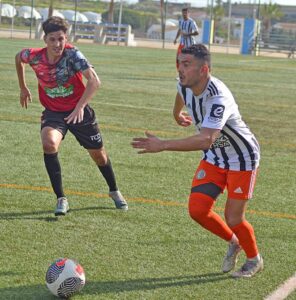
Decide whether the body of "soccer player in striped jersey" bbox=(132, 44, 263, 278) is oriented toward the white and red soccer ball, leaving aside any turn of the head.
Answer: yes

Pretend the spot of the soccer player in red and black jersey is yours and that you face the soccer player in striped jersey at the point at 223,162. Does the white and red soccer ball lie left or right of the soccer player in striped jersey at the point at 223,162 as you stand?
right

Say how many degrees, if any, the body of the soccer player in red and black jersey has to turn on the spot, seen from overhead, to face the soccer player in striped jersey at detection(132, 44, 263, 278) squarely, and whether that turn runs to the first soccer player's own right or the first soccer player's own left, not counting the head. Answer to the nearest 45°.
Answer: approximately 45° to the first soccer player's own left

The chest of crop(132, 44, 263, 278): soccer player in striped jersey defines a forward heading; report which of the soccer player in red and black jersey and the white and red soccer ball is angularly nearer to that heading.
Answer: the white and red soccer ball

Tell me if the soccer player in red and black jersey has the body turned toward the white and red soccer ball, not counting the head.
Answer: yes

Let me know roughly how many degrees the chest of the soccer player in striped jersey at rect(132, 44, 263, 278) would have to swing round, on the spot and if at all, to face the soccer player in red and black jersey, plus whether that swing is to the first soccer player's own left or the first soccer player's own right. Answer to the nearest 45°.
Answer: approximately 90° to the first soccer player's own right

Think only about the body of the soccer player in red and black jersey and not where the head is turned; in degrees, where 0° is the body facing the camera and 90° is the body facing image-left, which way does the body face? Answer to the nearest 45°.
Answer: approximately 0°
